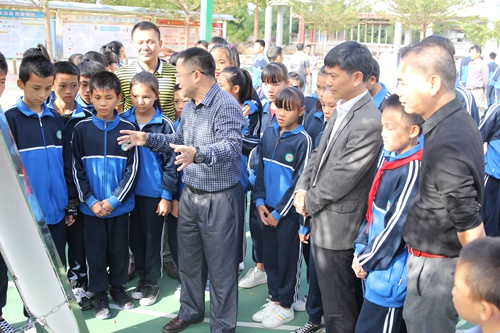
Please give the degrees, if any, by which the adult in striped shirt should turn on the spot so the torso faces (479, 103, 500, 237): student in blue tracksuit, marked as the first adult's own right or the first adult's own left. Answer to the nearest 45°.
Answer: approximately 90° to the first adult's own left

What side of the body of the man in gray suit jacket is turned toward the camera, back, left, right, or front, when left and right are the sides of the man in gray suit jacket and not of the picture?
left

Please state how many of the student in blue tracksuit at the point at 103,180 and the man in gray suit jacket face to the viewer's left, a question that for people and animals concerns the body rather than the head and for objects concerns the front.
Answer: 1

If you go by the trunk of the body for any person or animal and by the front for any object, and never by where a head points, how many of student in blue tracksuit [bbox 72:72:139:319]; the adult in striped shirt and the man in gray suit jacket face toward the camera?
2

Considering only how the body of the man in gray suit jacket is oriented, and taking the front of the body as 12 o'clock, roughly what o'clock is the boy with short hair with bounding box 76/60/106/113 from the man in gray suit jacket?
The boy with short hair is roughly at 1 o'clock from the man in gray suit jacket.

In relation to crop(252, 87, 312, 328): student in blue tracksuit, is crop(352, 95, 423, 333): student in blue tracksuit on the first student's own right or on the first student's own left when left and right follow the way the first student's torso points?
on the first student's own left

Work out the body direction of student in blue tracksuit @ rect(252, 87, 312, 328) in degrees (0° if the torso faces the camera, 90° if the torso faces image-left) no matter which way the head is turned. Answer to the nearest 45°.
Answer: approximately 45°

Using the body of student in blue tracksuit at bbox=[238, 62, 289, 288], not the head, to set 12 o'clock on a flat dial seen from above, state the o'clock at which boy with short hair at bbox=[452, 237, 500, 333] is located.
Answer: The boy with short hair is roughly at 10 o'clock from the student in blue tracksuit.

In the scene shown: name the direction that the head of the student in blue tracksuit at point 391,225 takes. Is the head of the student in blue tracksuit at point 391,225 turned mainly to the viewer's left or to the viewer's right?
to the viewer's left

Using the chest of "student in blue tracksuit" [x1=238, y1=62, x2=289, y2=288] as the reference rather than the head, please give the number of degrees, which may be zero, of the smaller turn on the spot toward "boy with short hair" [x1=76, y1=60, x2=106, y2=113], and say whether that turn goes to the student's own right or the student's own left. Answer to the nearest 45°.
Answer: approximately 45° to the student's own right
